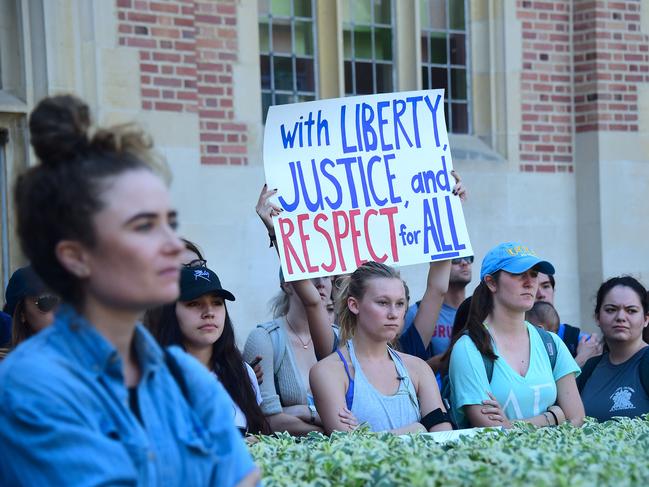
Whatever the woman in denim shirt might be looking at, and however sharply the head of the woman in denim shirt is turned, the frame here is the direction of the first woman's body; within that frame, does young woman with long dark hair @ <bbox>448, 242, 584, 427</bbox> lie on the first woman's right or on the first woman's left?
on the first woman's left

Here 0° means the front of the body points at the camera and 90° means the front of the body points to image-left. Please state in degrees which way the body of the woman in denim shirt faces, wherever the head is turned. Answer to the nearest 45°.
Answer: approximately 315°

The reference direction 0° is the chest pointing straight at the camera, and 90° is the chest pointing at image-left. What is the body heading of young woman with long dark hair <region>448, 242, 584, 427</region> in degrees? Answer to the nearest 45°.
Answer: approximately 315°

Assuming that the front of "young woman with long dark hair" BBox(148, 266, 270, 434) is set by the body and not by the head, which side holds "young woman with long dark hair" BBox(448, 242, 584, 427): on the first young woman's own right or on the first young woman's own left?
on the first young woman's own left

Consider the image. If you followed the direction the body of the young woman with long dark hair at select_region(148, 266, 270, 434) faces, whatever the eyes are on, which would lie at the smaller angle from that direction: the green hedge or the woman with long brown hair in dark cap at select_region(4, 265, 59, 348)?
the green hedge

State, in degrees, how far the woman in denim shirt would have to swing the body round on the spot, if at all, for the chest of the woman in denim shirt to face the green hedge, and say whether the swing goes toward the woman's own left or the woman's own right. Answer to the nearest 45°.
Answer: approximately 90° to the woman's own left
